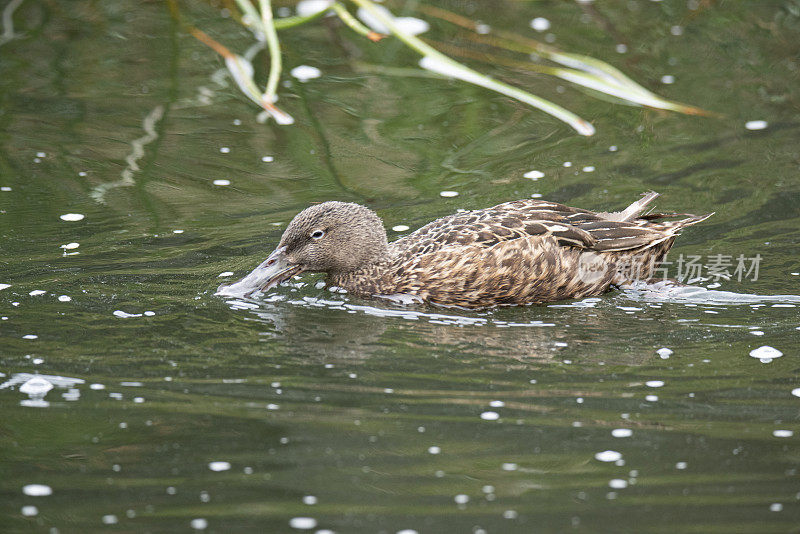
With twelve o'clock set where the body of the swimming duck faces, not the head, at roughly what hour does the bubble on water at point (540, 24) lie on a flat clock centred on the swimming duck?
The bubble on water is roughly at 3 o'clock from the swimming duck.

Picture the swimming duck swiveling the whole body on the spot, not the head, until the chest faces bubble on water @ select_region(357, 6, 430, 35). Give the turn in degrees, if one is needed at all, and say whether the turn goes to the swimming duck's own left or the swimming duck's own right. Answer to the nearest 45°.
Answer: approximately 90° to the swimming duck's own right

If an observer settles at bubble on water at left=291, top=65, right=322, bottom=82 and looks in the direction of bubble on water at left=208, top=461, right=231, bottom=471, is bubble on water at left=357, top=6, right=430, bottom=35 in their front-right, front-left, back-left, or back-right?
back-left

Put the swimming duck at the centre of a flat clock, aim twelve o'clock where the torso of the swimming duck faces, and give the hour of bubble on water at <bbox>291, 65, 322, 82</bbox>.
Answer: The bubble on water is roughly at 2 o'clock from the swimming duck.

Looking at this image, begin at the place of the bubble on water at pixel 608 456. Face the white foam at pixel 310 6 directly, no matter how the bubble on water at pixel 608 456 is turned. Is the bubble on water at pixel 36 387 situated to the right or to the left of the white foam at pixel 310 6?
left

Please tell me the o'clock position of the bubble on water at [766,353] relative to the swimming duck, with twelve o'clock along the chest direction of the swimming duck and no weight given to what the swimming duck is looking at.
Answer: The bubble on water is roughly at 7 o'clock from the swimming duck.

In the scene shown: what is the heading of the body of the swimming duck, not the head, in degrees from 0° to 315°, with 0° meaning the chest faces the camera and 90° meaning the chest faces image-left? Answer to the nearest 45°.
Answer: approximately 90°

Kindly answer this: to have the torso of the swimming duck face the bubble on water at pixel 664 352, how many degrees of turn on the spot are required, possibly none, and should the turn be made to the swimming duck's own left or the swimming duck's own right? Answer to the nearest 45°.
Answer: approximately 135° to the swimming duck's own left

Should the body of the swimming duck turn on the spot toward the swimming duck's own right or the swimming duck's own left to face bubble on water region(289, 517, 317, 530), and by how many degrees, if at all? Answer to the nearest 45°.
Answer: approximately 90° to the swimming duck's own left

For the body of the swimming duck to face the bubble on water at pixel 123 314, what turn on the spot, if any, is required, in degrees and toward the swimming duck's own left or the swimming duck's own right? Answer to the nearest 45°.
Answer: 0° — it already faces it

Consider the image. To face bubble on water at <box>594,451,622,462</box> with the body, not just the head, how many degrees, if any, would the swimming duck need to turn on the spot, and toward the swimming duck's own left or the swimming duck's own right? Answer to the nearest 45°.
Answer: approximately 90° to the swimming duck's own left
